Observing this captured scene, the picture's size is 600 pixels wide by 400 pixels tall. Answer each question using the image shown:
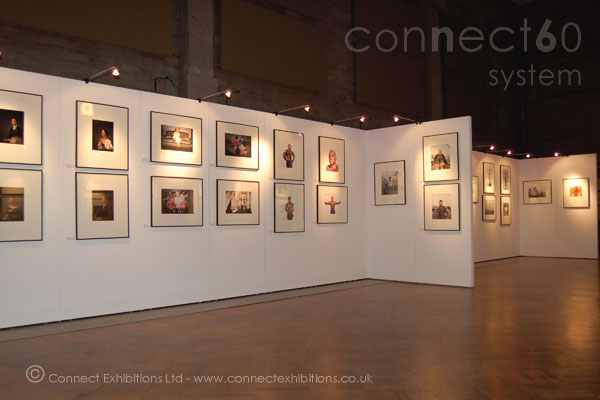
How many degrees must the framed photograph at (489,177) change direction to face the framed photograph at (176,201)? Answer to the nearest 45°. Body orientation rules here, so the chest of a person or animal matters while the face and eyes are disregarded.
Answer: approximately 90° to its right

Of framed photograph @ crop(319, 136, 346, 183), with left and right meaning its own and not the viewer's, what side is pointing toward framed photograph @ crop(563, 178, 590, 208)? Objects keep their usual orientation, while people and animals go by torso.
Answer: left

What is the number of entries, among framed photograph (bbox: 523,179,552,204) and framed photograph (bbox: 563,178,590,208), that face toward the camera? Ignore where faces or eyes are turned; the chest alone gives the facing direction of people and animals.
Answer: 2

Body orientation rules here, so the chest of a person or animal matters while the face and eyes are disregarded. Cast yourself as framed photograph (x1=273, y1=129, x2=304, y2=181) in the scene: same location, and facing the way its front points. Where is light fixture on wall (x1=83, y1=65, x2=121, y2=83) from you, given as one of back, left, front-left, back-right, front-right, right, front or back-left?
right

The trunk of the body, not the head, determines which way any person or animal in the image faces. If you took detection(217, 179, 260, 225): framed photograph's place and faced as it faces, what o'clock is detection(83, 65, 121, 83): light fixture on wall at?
The light fixture on wall is roughly at 3 o'clock from the framed photograph.

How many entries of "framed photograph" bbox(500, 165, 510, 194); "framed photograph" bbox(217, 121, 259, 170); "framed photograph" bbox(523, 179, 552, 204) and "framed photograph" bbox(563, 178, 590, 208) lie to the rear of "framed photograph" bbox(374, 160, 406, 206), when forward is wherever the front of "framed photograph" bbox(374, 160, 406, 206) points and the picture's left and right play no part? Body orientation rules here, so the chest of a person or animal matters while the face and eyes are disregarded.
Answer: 3

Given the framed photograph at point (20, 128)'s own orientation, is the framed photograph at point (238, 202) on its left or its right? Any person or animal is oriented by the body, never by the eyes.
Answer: on its left

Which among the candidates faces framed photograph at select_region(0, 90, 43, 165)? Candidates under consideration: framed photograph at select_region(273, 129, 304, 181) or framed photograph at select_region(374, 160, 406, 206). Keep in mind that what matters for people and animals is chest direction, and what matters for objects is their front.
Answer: framed photograph at select_region(374, 160, 406, 206)

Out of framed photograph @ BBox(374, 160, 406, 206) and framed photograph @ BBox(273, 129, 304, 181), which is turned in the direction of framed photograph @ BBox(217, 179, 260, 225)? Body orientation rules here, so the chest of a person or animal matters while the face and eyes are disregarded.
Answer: framed photograph @ BBox(374, 160, 406, 206)

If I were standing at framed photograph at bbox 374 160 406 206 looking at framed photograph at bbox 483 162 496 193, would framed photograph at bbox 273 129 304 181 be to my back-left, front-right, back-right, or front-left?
back-left

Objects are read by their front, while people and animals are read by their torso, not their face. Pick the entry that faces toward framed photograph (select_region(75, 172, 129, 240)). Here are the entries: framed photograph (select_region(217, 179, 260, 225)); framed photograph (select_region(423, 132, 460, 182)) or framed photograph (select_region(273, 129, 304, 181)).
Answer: framed photograph (select_region(423, 132, 460, 182))

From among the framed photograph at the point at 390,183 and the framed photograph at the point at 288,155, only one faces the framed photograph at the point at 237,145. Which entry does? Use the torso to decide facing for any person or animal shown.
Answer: the framed photograph at the point at 390,183

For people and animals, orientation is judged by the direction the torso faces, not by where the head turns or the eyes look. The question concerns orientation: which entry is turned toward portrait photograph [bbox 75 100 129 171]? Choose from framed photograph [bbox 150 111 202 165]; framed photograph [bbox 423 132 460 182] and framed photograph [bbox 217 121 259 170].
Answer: framed photograph [bbox 423 132 460 182]

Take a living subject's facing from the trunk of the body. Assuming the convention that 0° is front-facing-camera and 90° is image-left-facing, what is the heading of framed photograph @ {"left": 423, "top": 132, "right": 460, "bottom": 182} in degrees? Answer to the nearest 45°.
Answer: approximately 45°

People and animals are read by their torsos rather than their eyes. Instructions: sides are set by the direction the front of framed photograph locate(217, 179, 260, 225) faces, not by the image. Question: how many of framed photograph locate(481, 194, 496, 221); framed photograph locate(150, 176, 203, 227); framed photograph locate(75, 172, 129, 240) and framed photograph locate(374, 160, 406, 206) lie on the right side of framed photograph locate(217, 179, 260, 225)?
2

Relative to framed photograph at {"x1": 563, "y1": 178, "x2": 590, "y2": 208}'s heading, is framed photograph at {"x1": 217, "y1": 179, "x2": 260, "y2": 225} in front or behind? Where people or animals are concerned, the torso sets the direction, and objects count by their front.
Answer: in front

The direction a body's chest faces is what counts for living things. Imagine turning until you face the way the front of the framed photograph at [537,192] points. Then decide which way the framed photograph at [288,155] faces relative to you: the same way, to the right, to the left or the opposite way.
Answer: to the left

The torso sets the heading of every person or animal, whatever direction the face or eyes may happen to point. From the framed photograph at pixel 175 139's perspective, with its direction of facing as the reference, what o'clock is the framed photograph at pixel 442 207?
the framed photograph at pixel 442 207 is roughly at 10 o'clock from the framed photograph at pixel 175 139.
